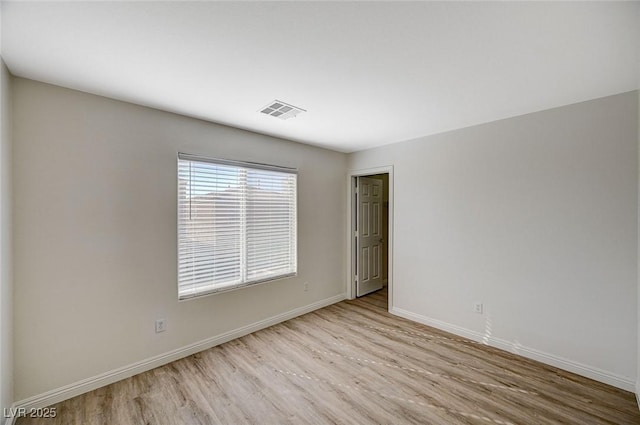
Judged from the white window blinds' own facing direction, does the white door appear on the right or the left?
on its left

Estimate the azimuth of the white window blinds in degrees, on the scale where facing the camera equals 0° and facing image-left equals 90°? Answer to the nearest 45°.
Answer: approximately 315°
